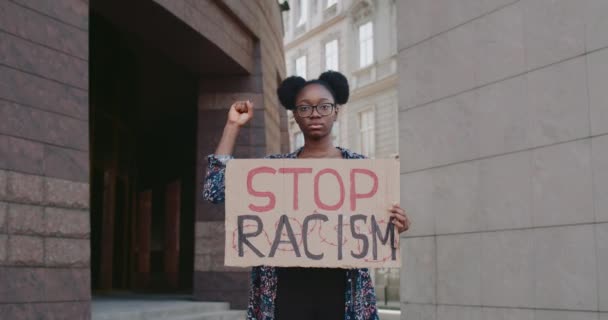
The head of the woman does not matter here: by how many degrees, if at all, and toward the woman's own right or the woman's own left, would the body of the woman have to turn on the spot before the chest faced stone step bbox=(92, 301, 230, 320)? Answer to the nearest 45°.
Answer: approximately 180°

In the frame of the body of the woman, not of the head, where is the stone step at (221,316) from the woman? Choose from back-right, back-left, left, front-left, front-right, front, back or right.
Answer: back

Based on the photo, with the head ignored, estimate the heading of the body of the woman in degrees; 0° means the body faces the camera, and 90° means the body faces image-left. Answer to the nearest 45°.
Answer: approximately 0°
